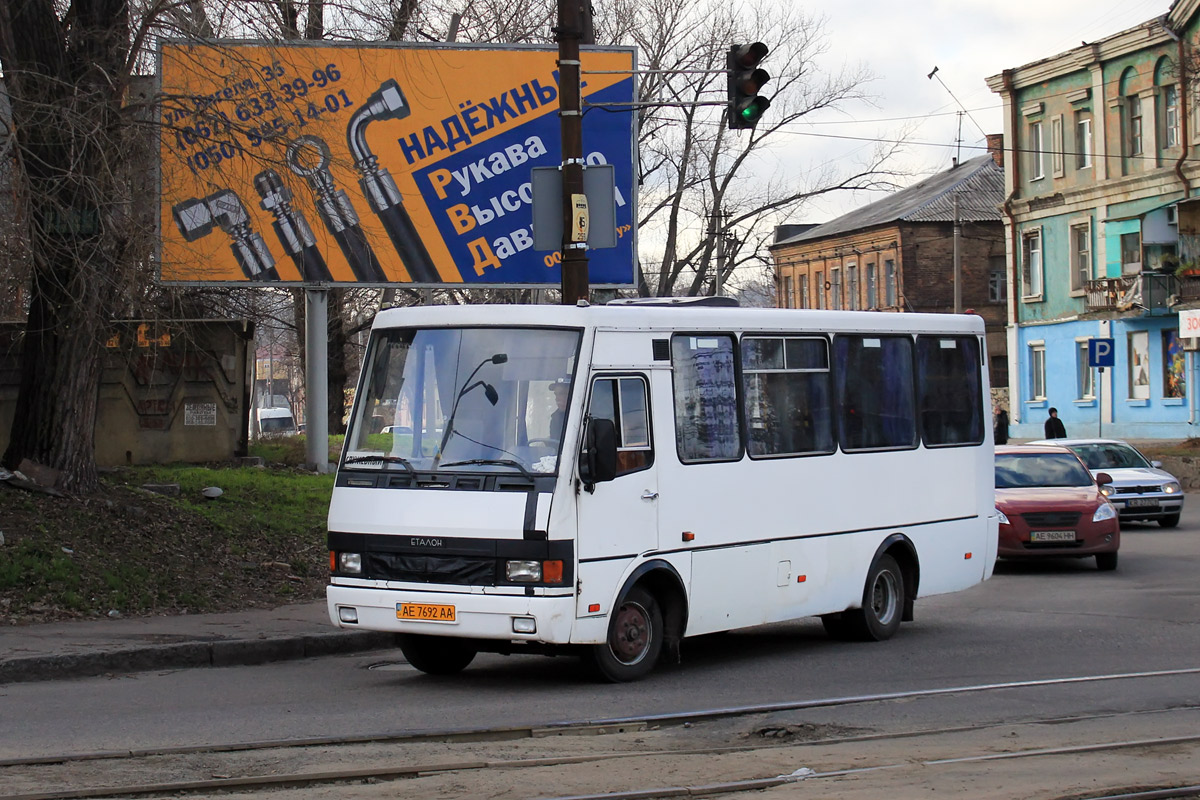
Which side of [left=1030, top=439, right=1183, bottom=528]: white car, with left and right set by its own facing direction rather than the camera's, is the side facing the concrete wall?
right

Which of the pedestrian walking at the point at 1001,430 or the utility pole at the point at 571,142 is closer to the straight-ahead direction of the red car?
the utility pole

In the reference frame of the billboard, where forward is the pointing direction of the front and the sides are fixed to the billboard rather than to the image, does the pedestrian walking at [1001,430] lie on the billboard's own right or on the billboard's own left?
on the billboard's own left

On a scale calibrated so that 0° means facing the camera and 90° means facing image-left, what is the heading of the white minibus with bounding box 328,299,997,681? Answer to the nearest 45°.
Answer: approximately 45°

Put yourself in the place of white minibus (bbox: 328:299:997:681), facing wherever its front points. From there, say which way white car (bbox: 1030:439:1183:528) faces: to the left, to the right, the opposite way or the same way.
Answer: to the left

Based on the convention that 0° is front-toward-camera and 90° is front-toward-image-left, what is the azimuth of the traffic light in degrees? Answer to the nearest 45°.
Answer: approximately 315°

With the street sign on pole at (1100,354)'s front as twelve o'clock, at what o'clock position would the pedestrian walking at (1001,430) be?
The pedestrian walking is roughly at 4 o'clock from the street sign on pole.

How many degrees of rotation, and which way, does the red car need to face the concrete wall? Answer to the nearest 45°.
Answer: approximately 90° to its right

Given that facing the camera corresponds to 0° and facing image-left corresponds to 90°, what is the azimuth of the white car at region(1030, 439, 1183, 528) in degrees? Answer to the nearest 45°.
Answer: approximately 315°

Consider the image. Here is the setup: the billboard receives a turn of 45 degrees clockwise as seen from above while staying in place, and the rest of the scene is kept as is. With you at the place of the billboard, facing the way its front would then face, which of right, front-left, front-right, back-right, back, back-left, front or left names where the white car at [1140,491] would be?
back-left

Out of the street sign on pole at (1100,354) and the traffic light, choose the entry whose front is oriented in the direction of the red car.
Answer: the street sign on pole

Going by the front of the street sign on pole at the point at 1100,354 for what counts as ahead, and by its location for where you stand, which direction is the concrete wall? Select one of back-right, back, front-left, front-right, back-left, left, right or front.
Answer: front-right
